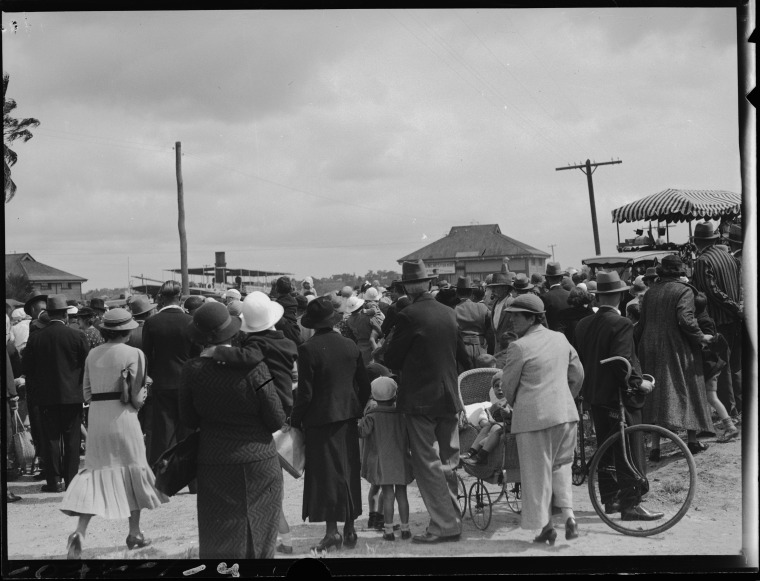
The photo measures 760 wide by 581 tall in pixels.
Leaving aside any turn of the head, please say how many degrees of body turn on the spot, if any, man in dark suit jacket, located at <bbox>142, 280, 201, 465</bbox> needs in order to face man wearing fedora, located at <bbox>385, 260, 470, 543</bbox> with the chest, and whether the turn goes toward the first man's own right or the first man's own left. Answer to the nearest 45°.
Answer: approximately 135° to the first man's own right

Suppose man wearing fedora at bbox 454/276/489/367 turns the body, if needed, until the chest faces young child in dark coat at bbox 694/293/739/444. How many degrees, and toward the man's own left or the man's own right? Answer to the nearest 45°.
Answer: approximately 135° to the man's own right

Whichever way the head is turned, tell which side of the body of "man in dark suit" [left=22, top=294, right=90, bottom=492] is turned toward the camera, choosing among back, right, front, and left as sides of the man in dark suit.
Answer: back

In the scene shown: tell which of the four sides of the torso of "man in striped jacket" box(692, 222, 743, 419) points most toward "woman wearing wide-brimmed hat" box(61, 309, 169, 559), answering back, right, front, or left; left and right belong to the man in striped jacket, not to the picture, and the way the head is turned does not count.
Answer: left

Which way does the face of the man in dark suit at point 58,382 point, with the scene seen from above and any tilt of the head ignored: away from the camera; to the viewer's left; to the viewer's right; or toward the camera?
away from the camera

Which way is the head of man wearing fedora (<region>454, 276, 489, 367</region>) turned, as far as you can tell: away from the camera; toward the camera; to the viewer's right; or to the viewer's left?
away from the camera

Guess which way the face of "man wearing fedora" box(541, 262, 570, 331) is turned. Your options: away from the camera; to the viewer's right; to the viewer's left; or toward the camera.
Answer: away from the camera

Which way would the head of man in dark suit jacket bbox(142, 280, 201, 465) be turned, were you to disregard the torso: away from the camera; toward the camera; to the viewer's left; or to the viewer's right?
away from the camera

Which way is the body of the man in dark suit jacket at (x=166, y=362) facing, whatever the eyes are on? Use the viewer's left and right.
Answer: facing away from the viewer

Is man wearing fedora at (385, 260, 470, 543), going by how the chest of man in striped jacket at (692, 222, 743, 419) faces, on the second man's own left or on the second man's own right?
on the second man's own left

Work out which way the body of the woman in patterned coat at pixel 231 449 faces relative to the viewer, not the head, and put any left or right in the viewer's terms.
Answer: facing away from the viewer

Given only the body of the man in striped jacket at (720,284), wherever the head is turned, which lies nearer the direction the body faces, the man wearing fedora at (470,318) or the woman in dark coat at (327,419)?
the man wearing fedora

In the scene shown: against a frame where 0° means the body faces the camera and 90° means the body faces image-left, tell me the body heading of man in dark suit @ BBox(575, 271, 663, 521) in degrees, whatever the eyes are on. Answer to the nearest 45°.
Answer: approximately 225°

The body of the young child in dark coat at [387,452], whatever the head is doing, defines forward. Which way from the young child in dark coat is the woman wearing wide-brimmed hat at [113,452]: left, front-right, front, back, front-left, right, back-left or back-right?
left

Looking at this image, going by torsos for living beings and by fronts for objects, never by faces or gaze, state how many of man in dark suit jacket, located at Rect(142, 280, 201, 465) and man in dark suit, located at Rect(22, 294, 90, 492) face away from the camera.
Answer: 2
